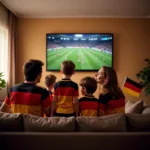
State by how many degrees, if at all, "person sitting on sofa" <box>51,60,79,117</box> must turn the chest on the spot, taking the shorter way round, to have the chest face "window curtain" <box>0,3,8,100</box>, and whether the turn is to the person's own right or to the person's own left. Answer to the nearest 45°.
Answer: approximately 45° to the person's own left

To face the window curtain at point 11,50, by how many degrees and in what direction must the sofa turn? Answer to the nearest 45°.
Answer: approximately 45° to its left

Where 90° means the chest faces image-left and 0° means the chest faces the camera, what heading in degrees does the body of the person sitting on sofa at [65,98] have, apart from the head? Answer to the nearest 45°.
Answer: approximately 180°

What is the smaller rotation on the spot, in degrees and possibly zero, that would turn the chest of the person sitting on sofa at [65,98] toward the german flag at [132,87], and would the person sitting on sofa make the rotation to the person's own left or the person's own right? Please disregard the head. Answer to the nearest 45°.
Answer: approximately 45° to the person's own right

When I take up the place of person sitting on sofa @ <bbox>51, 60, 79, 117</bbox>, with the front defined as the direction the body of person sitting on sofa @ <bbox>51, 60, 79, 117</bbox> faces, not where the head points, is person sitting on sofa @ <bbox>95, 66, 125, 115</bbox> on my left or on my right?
on my right

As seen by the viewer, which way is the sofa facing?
away from the camera

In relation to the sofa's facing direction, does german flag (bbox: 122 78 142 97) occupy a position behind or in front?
in front

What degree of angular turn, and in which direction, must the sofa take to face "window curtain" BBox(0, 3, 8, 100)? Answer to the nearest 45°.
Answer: approximately 45° to its left
